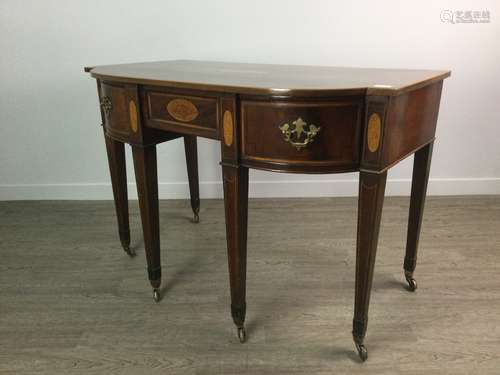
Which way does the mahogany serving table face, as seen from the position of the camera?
facing the viewer and to the left of the viewer
